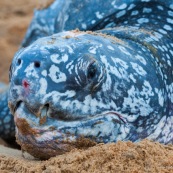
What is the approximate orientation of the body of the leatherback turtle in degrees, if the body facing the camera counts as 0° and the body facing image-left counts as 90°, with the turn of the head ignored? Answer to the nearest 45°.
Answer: approximately 45°
